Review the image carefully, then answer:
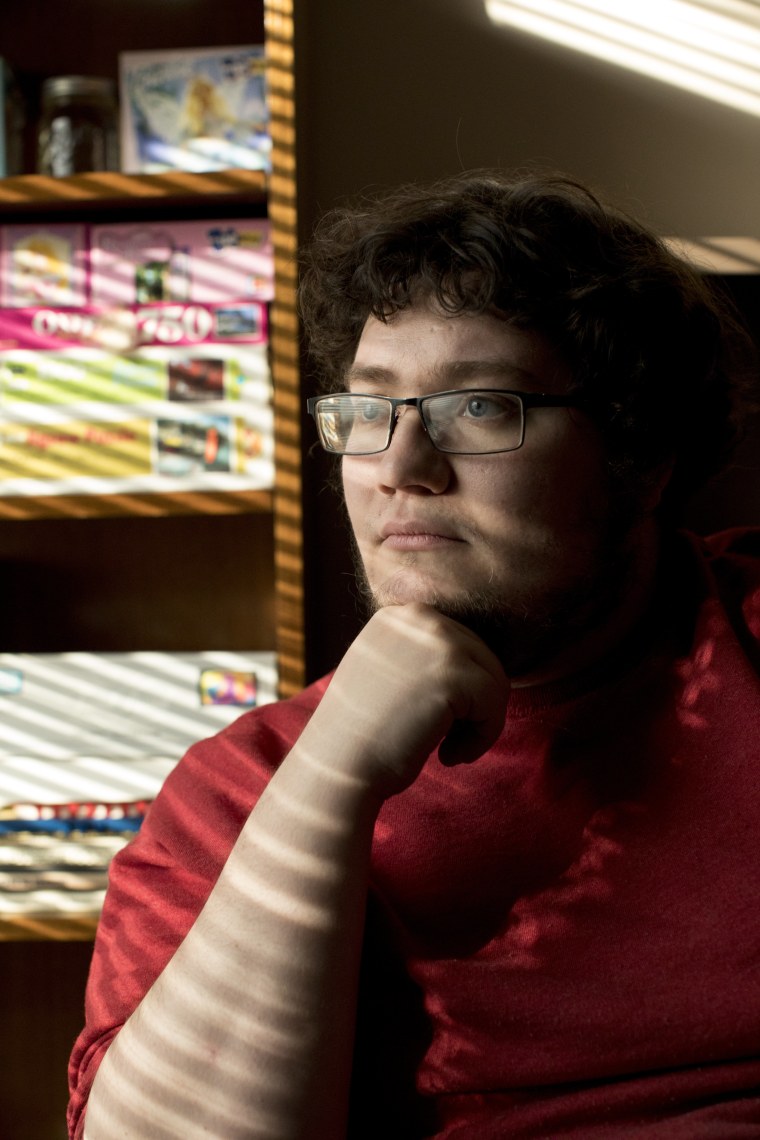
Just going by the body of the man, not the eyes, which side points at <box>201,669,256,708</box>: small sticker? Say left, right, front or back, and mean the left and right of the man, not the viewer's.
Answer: right

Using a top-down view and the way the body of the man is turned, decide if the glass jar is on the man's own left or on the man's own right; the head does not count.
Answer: on the man's own right

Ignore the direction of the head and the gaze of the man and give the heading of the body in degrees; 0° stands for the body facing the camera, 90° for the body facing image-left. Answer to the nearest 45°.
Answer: approximately 45°
